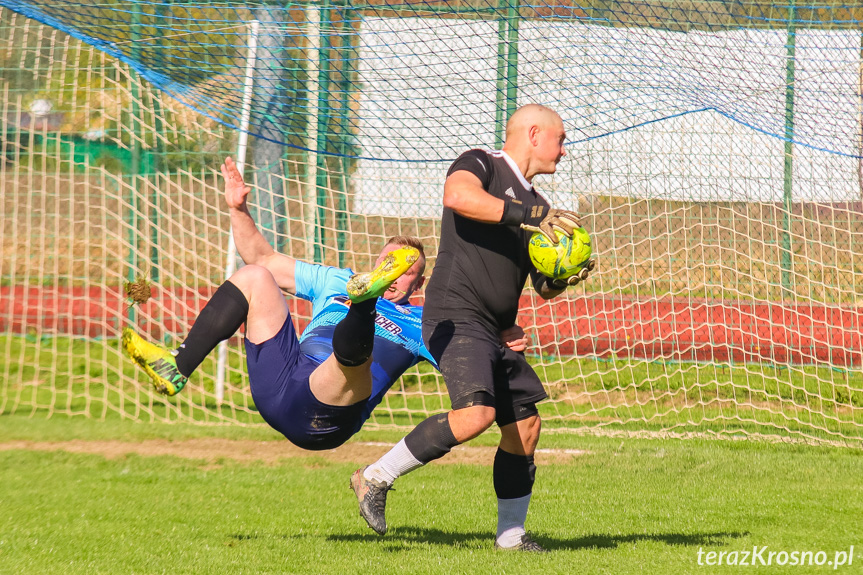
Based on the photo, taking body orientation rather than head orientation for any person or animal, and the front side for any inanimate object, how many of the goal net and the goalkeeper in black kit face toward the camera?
1

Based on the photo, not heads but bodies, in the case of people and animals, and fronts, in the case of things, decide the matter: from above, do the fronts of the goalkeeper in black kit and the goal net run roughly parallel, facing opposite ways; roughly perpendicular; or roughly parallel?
roughly perpendicular

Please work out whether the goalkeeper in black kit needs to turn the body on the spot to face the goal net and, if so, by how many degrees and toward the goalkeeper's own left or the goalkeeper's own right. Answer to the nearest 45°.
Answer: approximately 90° to the goalkeeper's own left

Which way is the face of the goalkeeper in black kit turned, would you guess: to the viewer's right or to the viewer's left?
to the viewer's right

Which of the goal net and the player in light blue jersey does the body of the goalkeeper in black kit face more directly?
the goal net

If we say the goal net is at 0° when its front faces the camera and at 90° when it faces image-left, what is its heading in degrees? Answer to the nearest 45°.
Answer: approximately 0°

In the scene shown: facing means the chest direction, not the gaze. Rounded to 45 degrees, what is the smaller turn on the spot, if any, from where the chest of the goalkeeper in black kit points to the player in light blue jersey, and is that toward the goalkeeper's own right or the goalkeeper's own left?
approximately 180°

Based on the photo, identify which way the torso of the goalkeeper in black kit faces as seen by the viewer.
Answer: to the viewer's right

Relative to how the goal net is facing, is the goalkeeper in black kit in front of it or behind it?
in front

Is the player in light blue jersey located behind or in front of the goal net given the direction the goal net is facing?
in front
